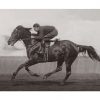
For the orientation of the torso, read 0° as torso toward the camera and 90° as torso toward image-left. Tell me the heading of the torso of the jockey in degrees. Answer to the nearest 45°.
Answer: approximately 90°
